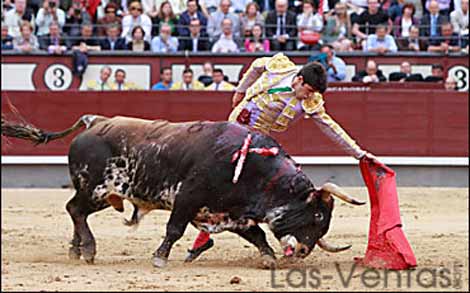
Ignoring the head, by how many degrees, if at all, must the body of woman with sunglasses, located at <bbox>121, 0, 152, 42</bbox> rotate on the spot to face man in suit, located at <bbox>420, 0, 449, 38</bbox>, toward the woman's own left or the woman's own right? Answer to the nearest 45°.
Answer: approximately 90° to the woman's own left

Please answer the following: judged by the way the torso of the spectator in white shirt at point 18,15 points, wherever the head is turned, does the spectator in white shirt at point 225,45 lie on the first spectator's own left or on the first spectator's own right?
on the first spectator's own left

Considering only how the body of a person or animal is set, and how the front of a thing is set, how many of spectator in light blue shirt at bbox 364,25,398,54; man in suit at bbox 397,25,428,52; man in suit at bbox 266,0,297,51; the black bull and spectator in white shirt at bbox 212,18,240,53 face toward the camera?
4

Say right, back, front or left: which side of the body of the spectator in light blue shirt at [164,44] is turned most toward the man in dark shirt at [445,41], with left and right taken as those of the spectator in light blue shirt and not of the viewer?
left

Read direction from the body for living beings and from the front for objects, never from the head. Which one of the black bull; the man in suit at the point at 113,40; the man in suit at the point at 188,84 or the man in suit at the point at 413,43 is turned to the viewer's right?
the black bull

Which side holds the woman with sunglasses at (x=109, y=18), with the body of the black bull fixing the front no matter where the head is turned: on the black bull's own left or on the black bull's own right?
on the black bull's own left

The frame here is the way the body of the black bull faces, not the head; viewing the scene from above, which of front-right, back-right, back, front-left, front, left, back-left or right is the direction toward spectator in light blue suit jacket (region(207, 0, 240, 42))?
left

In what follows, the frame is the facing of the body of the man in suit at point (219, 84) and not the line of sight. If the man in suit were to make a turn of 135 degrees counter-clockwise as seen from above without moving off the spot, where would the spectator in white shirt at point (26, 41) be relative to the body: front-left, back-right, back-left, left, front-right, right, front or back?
back-left

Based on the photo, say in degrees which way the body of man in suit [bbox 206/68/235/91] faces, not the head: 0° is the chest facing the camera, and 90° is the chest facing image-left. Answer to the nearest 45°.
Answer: approximately 0°

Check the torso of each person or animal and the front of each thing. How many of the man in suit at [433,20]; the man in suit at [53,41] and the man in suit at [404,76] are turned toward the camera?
3

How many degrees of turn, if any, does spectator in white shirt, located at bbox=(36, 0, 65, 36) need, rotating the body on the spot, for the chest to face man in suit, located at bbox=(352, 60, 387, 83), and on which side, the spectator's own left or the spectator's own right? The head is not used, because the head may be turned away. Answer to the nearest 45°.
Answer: approximately 90° to the spectator's own left

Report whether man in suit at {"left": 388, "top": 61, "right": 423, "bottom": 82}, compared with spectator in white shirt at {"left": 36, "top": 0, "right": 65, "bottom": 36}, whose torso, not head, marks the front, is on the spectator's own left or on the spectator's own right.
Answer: on the spectator's own left
